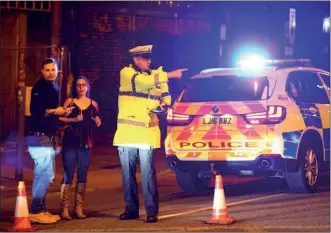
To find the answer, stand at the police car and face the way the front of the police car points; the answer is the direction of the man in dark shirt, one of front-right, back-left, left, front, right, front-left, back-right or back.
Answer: back

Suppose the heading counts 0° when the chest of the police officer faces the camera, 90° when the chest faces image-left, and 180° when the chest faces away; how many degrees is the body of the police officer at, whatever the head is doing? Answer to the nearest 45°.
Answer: approximately 315°

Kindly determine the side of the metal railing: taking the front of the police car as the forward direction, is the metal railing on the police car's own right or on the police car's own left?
on the police car's own left

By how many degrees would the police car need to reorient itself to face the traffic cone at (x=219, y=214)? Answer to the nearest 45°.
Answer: approximately 135° to its right

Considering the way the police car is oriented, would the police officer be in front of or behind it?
behind

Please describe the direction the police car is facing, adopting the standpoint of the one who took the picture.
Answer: facing away from the viewer and to the right of the viewer

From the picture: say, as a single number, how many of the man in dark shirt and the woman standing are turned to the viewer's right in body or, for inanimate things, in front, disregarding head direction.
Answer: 1

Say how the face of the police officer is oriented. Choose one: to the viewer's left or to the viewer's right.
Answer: to the viewer's right

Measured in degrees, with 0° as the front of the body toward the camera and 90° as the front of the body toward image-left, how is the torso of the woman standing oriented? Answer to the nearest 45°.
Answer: approximately 0°
